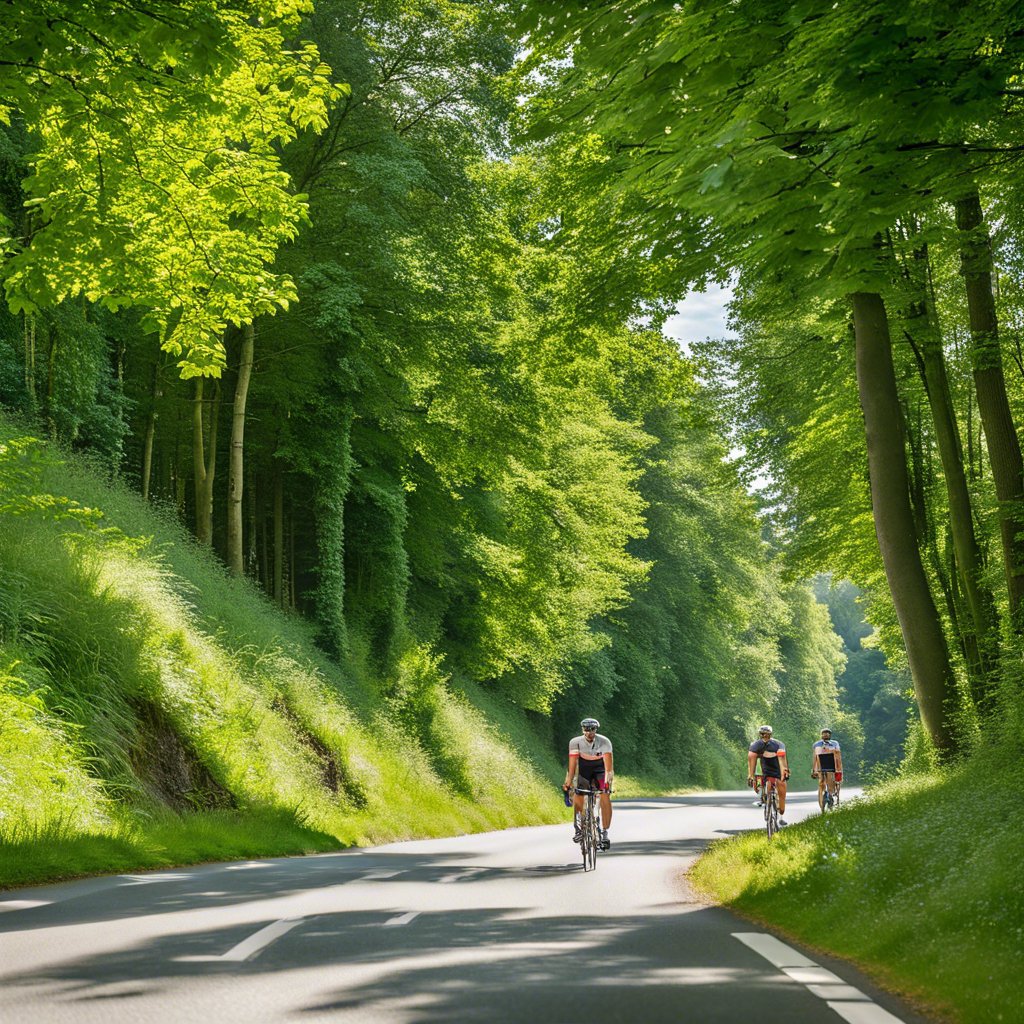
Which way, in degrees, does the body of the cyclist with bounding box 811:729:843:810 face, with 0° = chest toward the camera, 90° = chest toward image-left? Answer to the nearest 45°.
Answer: approximately 0°

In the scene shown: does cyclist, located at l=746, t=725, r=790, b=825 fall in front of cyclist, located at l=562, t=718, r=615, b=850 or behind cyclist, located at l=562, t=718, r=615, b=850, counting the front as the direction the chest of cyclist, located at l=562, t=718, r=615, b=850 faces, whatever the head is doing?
behind

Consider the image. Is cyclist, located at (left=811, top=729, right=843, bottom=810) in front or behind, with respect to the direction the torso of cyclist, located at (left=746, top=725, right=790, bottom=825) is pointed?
behind

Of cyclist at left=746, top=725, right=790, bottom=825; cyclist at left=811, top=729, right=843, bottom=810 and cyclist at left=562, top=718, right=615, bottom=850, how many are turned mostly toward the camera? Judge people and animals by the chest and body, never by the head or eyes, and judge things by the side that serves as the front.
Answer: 3

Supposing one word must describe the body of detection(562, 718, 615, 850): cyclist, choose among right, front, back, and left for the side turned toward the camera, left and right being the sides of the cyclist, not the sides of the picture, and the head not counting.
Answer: front

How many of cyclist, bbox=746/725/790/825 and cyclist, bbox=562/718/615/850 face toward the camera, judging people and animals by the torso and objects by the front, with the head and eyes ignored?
2

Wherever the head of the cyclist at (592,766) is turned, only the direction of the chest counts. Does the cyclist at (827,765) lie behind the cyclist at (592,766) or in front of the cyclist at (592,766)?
behind
